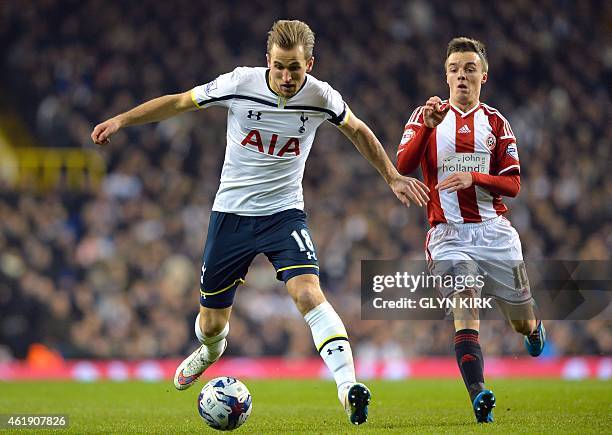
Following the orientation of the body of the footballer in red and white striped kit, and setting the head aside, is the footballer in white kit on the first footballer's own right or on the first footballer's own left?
on the first footballer's own right

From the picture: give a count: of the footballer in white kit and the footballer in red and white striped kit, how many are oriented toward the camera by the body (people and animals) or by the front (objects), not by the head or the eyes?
2

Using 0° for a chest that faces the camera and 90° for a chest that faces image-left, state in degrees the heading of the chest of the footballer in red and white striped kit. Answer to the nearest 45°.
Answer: approximately 0°

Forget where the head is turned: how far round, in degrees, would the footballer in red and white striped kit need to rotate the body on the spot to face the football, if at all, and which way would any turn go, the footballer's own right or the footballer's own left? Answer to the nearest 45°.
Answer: approximately 45° to the footballer's own right

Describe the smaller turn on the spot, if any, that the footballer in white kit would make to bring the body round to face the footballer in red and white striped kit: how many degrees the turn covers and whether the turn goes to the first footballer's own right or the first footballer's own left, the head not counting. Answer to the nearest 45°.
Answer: approximately 90° to the first footballer's own left

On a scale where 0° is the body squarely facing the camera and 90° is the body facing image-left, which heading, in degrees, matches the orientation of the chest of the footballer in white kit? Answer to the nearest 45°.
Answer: approximately 0°
